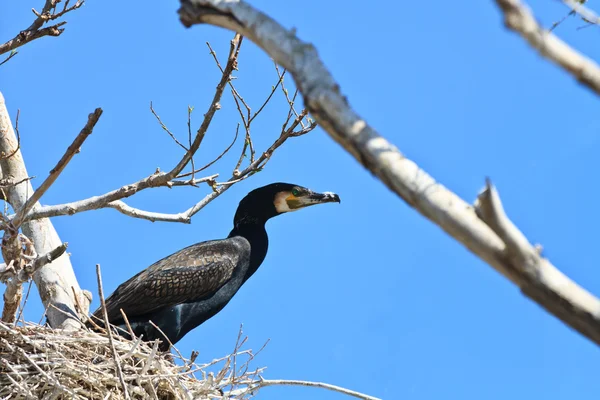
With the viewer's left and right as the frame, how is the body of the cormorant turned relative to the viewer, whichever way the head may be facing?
facing to the right of the viewer

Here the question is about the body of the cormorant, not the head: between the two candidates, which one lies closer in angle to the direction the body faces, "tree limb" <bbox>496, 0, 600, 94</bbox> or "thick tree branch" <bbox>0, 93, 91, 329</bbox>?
the tree limb

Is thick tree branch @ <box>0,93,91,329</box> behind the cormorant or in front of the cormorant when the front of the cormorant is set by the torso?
behind
